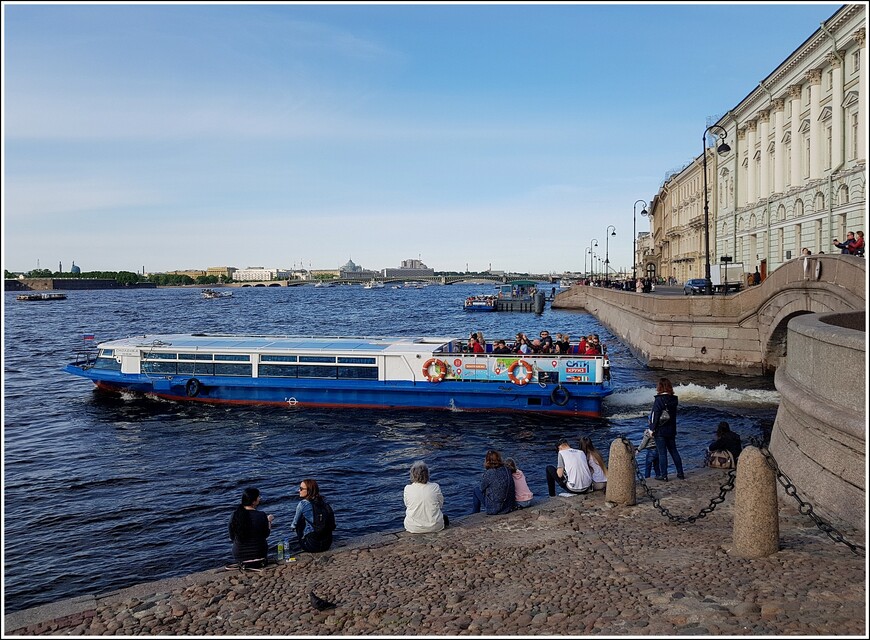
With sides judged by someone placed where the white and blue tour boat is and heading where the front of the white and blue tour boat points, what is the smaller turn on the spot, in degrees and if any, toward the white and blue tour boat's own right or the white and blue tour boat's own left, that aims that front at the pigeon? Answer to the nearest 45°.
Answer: approximately 90° to the white and blue tour boat's own left

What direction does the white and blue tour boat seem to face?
to the viewer's left

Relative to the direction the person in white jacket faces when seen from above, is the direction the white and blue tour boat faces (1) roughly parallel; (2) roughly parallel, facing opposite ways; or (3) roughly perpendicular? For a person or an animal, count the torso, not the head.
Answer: roughly perpendicular

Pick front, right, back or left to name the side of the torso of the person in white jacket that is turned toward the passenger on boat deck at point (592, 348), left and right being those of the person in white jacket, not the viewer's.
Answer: front

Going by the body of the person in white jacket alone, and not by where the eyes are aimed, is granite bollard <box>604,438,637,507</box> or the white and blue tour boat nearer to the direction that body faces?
the white and blue tour boat

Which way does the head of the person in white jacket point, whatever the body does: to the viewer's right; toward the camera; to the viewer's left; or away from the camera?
away from the camera

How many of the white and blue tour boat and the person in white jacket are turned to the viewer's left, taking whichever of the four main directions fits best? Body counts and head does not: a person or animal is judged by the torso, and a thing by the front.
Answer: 1

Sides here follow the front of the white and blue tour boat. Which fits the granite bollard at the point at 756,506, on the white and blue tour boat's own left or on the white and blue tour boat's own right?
on the white and blue tour boat's own left

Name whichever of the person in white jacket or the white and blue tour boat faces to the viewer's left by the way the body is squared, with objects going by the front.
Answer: the white and blue tour boat

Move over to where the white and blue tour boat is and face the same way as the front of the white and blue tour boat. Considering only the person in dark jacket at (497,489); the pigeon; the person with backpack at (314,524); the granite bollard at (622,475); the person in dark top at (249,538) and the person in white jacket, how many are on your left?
6

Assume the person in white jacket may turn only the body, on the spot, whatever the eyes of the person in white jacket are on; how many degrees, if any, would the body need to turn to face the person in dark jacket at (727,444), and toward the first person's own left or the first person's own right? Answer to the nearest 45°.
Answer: approximately 45° to the first person's own right

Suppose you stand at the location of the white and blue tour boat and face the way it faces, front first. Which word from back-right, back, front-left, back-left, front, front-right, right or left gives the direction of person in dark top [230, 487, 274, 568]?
left

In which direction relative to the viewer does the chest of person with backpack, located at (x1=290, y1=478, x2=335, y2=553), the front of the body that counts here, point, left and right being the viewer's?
facing away from the viewer and to the left of the viewer

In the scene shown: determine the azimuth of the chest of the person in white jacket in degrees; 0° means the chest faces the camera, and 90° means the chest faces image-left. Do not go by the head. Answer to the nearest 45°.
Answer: approximately 180°

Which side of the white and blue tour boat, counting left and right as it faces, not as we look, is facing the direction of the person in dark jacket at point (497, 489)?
left
